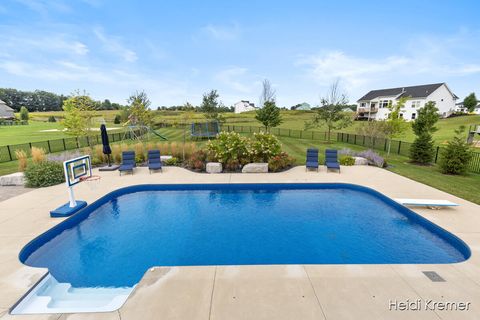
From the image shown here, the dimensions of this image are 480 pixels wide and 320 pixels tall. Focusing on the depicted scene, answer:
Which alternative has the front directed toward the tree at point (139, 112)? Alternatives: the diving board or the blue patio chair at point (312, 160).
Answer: the diving board

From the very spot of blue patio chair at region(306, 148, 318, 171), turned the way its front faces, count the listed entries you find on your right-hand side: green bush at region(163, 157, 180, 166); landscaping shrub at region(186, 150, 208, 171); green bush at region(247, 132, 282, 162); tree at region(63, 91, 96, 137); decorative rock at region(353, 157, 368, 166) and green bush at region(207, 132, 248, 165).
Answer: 5

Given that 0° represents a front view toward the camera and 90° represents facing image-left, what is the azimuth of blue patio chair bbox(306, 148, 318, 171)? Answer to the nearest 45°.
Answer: approximately 0°

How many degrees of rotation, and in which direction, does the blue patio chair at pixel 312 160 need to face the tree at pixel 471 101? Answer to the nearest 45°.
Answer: approximately 135° to its left

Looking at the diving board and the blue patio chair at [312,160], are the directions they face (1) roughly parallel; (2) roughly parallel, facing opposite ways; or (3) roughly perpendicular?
roughly perpendicular

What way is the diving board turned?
to the viewer's left

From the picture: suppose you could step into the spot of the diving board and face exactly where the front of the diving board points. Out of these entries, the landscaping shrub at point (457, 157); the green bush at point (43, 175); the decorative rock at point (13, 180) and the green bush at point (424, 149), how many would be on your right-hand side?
2

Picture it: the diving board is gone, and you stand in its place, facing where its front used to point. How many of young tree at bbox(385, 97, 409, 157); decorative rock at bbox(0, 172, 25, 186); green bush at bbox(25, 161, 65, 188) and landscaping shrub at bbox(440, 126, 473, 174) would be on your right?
2

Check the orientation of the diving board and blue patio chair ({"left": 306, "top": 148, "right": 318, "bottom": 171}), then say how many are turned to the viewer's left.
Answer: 1

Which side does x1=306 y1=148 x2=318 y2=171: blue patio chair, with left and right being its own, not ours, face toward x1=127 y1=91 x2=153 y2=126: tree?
right

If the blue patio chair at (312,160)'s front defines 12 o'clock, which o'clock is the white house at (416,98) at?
The white house is roughly at 7 o'clock from the blue patio chair.

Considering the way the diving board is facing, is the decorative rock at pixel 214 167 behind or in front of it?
in front

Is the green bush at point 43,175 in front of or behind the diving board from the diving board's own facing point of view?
in front

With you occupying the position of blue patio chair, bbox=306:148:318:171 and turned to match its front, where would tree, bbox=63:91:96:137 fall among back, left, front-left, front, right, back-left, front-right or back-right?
right

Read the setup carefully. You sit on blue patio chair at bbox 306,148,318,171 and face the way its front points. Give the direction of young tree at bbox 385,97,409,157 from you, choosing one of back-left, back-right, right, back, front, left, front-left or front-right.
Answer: back-left

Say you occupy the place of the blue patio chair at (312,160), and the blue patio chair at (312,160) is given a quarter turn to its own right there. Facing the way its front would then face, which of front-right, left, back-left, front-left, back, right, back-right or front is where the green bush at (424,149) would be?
back-right
